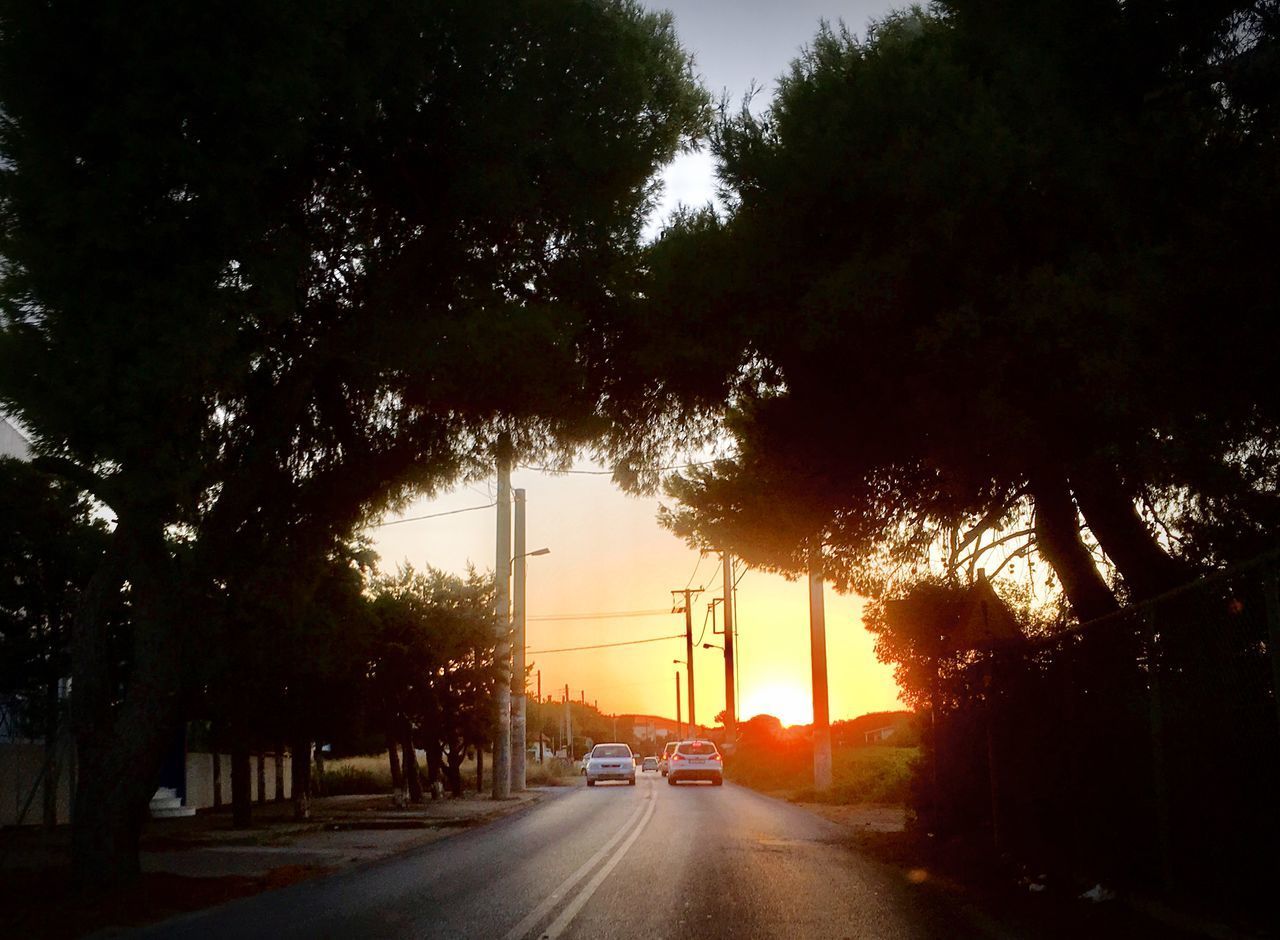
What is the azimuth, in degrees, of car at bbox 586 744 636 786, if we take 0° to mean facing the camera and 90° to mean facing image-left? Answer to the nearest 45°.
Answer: approximately 0°

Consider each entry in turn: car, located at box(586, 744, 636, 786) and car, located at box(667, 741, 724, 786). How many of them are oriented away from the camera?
1

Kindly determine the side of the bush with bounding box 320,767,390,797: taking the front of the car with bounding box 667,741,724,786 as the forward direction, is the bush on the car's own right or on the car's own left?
on the car's own left

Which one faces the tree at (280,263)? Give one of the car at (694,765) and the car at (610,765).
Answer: the car at (610,765)

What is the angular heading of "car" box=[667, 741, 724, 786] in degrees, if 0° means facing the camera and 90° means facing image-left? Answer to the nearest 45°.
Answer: approximately 180°

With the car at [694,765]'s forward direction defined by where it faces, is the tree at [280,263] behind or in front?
behind

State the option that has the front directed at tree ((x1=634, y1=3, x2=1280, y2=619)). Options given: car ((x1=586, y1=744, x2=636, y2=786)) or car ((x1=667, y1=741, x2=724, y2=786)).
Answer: car ((x1=586, y1=744, x2=636, y2=786))

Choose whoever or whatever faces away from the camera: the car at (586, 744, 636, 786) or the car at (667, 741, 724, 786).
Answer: the car at (667, 741, 724, 786)

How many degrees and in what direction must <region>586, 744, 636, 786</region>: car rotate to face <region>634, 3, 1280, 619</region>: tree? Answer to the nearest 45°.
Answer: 0° — it already faces it

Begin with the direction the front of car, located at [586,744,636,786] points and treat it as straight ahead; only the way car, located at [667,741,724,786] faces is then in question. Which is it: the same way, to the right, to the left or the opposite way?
the opposite way
